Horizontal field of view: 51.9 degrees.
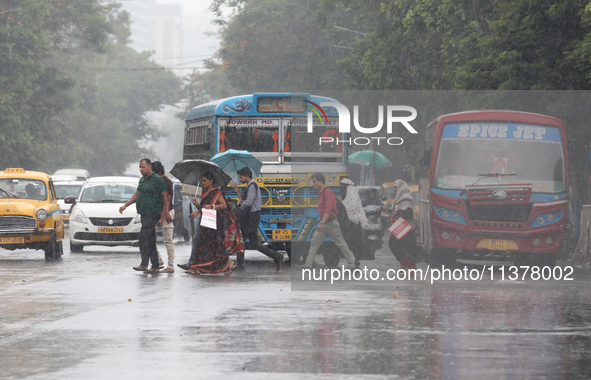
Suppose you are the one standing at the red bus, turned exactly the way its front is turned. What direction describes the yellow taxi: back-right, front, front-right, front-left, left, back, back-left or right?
right

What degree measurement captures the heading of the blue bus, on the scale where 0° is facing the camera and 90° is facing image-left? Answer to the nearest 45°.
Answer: approximately 0°

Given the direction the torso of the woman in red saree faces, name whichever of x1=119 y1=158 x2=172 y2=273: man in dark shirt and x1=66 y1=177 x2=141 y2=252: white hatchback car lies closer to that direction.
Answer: the man in dark shirt

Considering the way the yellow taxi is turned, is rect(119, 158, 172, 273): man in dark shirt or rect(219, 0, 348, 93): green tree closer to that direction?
the man in dark shirt

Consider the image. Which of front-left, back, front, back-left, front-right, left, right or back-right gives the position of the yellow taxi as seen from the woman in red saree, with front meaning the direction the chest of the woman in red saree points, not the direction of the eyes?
front-right

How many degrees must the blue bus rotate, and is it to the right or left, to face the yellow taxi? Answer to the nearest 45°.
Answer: approximately 90° to its right

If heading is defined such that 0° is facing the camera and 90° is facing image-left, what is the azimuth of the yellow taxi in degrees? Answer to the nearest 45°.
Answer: approximately 0°
